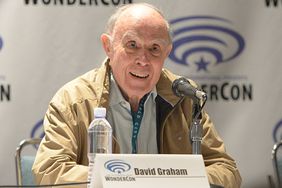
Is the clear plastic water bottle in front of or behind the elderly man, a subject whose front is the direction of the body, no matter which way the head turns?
in front

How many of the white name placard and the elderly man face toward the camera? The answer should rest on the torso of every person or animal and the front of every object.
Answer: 2

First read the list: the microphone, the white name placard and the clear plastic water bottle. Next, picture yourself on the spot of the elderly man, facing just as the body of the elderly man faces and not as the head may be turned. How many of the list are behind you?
0

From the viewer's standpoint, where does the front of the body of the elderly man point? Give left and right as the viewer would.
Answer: facing the viewer

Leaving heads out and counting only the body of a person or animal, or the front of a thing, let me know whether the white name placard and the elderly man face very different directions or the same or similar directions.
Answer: same or similar directions

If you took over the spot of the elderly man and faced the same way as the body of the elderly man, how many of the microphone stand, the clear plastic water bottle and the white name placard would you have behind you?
0

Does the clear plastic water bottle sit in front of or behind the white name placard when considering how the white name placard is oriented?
behind

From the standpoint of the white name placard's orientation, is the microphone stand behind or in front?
behind

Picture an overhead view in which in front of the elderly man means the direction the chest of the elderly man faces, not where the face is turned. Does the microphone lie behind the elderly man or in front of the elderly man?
in front

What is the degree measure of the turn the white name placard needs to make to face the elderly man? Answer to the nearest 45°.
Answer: approximately 180°

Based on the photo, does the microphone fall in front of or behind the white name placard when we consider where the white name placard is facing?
behind

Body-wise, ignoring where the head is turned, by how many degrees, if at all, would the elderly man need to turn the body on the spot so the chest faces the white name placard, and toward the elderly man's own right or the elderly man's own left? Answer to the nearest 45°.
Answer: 0° — they already face it

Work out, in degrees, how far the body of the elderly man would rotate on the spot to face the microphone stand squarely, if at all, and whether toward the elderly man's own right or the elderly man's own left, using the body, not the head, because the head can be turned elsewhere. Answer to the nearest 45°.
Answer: approximately 45° to the elderly man's own left
